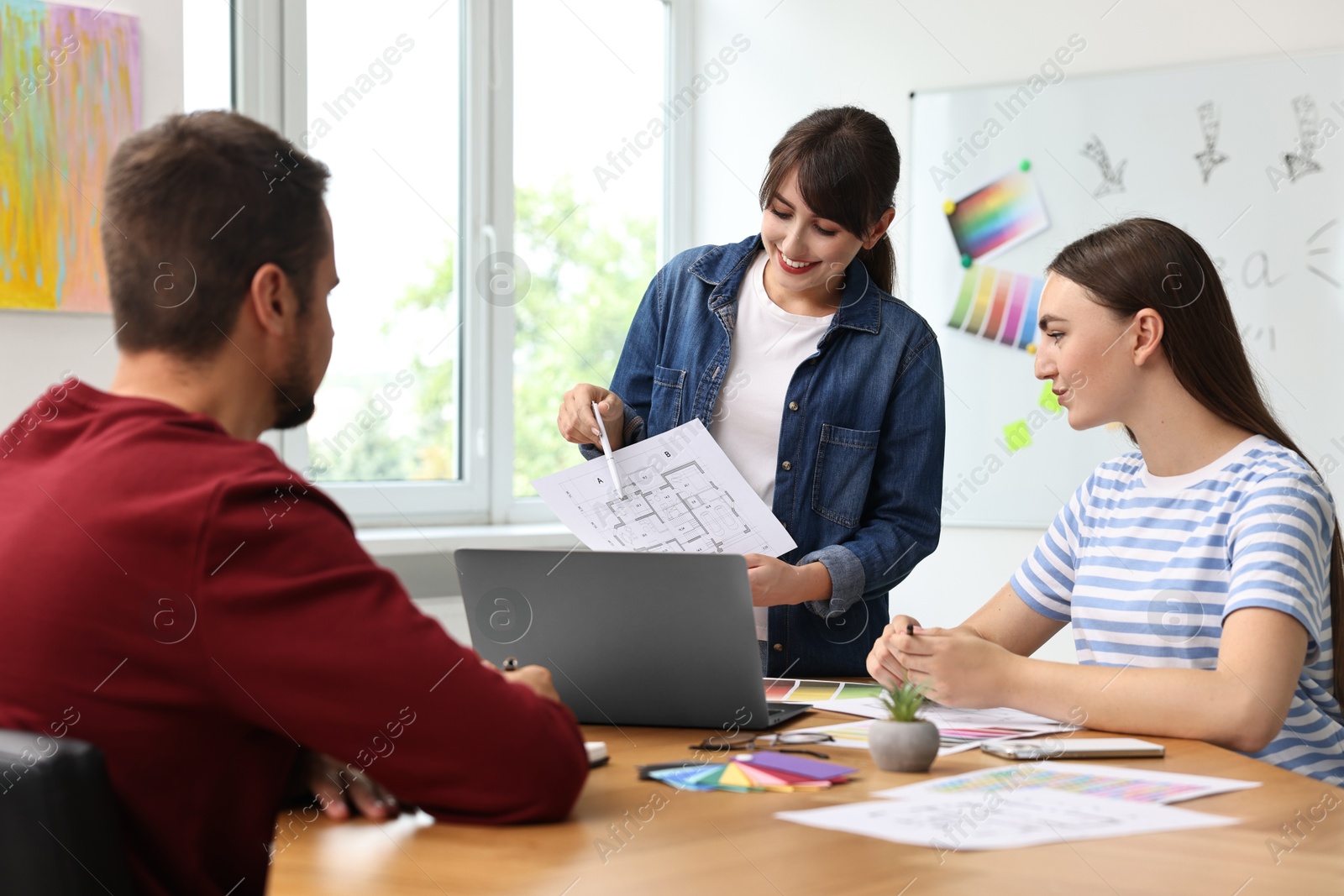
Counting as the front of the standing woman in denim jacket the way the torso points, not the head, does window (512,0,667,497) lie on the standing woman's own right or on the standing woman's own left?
on the standing woman's own right

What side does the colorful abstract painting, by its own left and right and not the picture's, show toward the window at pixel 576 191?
left

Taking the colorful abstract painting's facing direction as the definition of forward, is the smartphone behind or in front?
in front

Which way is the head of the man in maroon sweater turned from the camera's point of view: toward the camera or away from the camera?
away from the camera

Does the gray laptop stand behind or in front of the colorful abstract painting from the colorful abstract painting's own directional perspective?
in front

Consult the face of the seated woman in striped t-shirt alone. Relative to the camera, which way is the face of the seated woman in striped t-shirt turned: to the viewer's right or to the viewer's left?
to the viewer's left

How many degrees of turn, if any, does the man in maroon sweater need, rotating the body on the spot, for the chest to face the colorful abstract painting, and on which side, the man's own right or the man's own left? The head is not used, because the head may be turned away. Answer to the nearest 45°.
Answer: approximately 45° to the man's own left

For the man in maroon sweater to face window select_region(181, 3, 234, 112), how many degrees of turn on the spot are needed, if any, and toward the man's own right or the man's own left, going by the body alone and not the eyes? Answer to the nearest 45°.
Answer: approximately 45° to the man's own left

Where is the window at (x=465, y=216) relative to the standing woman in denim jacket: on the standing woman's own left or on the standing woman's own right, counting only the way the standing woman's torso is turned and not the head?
on the standing woman's own right

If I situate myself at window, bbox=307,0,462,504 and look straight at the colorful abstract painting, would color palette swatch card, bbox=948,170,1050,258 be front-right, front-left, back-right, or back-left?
back-left

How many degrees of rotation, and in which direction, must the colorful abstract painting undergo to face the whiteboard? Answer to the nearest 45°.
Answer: approximately 45° to its left

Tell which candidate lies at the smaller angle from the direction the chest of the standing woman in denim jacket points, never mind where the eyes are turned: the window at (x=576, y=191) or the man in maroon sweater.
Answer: the man in maroon sweater

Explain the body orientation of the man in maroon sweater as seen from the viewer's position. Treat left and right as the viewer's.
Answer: facing away from the viewer and to the right of the viewer
